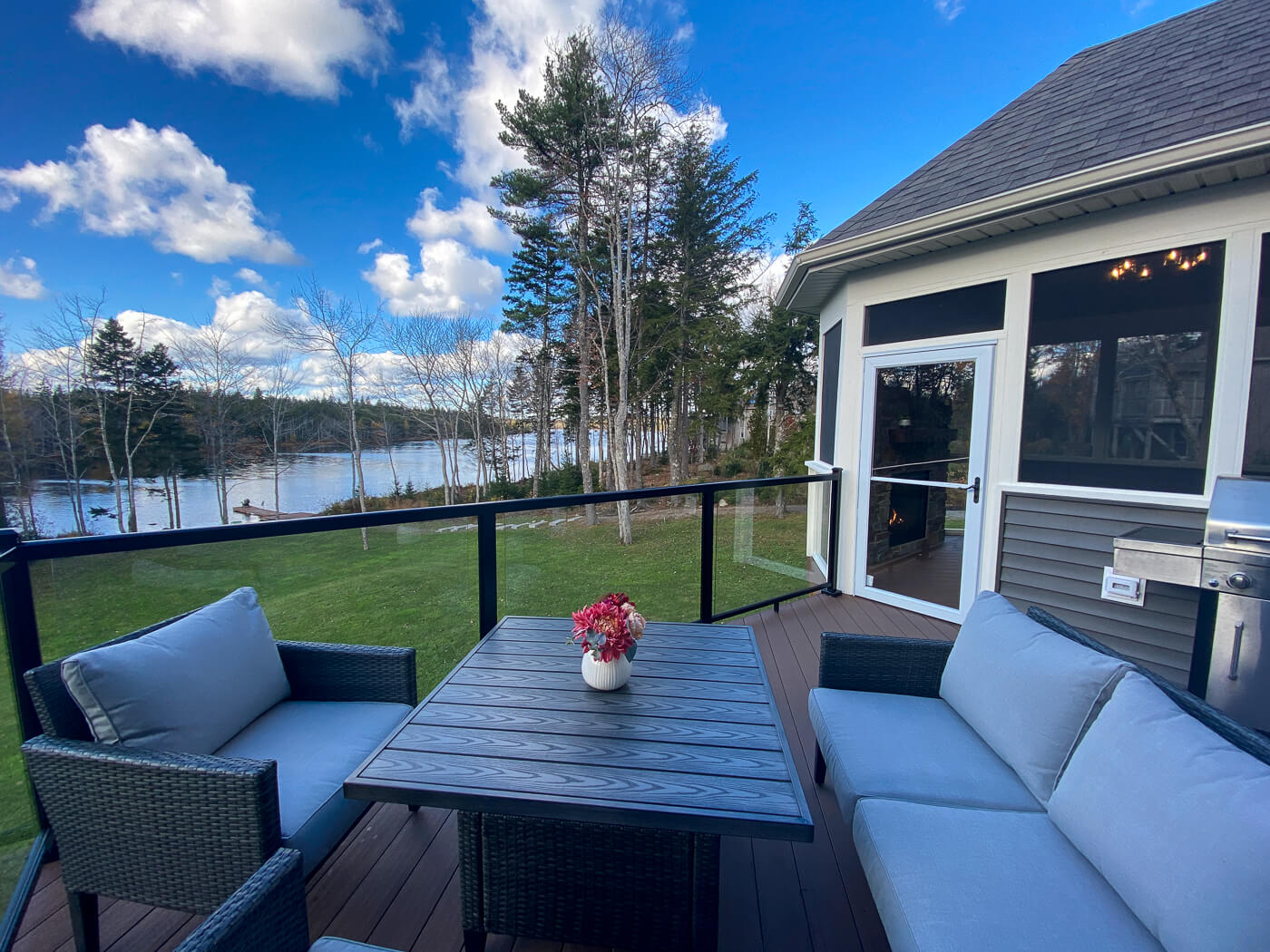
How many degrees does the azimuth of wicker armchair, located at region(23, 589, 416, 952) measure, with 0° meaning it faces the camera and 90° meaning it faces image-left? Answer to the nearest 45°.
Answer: approximately 315°

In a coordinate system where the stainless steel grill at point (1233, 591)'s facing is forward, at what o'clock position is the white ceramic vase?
The white ceramic vase is roughly at 1 o'clock from the stainless steel grill.

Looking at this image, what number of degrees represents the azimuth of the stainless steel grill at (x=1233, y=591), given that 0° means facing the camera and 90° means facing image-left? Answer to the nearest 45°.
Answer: approximately 0°

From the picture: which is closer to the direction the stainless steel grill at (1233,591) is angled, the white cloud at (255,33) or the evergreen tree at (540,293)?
the white cloud

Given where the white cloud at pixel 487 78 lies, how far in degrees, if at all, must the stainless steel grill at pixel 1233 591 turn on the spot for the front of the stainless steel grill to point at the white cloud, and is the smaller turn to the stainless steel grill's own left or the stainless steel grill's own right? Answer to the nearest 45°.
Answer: approximately 90° to the stainless steel grill's own right

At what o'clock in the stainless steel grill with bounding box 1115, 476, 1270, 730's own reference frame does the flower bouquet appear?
The flower bouquet is roughly at 1 o'clock from the stainless steel grill.

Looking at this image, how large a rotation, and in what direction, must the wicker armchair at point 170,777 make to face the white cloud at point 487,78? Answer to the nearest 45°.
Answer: approximately 90° to its left

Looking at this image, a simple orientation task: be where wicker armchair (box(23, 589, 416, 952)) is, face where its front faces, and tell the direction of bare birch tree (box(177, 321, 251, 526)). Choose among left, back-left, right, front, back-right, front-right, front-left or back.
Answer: back-left

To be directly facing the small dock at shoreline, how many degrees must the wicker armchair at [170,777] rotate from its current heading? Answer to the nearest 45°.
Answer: approximately 135° to its left
